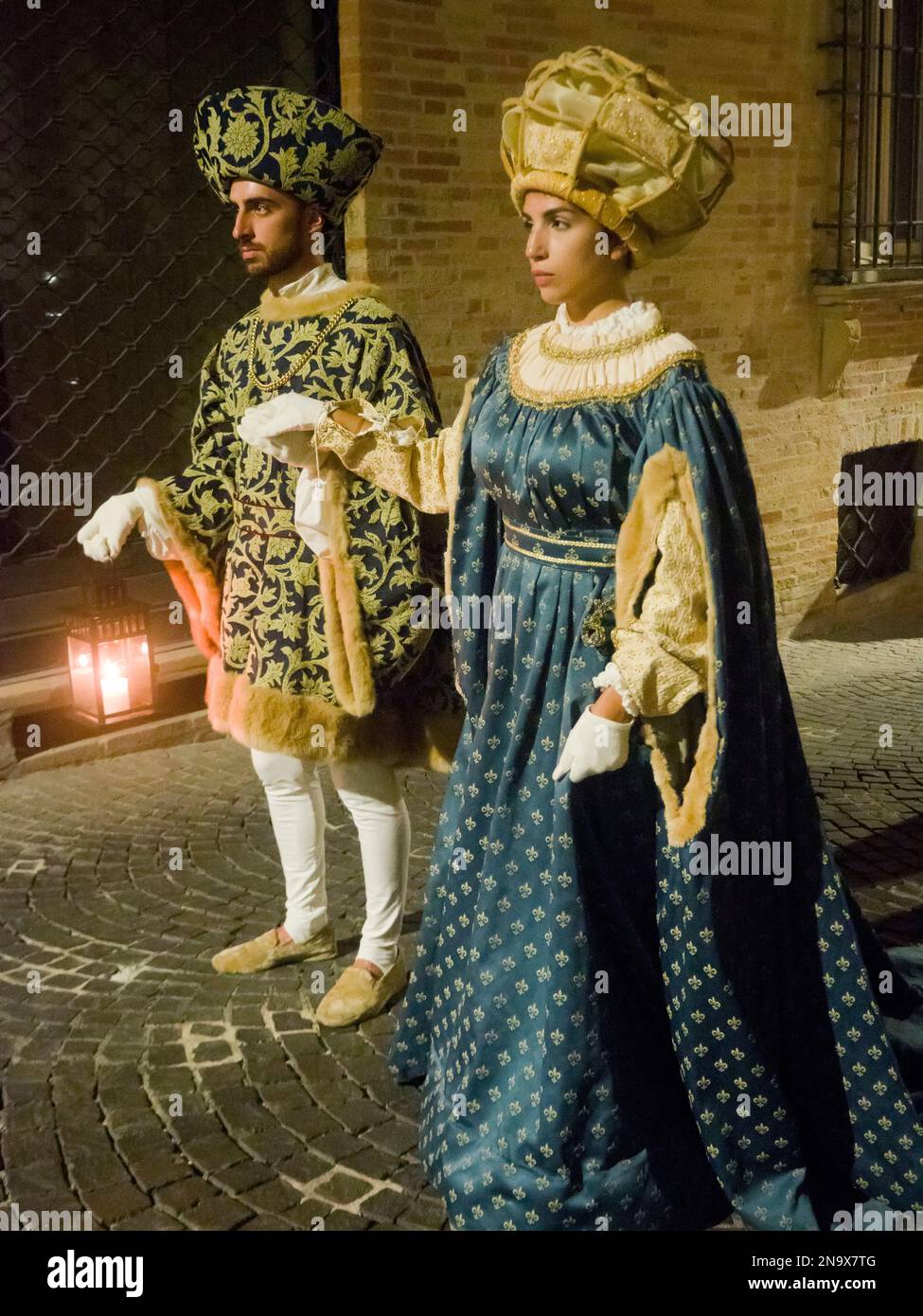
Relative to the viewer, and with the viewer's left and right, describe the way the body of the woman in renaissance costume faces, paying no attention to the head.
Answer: facing the viewer and to the left of the viewer

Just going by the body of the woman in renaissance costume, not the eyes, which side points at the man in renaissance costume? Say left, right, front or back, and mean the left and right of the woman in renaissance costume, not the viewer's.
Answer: right

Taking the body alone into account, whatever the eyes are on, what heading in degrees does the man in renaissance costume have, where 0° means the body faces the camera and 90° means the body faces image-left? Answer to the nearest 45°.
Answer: approximately 45°

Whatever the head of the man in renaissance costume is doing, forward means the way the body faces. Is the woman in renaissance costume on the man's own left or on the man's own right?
on the man's own left

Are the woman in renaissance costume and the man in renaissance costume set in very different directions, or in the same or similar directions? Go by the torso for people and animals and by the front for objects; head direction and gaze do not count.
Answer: same or similar directions

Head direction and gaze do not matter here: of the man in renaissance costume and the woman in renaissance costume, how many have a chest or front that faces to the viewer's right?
0
